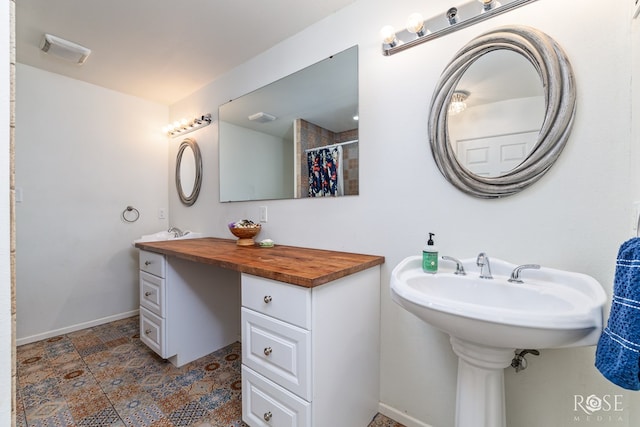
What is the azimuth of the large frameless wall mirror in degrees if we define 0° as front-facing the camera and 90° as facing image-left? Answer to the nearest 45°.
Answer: approximately 45°

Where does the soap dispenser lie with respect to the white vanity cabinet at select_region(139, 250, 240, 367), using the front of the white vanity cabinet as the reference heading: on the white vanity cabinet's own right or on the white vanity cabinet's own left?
on the white vanity cabinet's own left

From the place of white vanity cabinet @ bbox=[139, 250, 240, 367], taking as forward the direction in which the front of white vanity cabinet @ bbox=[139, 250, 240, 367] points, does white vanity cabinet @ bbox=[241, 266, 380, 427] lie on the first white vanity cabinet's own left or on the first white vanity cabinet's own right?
on the first white vanity cabinet's own left

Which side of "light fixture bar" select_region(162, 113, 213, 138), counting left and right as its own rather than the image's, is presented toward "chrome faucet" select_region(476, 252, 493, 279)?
left

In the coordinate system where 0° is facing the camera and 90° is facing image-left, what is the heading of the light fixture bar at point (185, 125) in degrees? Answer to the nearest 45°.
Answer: approximately 45°

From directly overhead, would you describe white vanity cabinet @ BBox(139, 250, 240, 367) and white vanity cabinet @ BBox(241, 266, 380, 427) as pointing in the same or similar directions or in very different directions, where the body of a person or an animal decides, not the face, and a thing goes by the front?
same or similar directions

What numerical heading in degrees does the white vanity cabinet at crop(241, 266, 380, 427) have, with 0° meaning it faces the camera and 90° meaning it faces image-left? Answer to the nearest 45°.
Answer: approximately 45°

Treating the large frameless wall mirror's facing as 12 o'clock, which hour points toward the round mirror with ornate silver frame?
The round mirror with ornate silver frame is roughly at 9 o'clock from the large frameless wall mirror.

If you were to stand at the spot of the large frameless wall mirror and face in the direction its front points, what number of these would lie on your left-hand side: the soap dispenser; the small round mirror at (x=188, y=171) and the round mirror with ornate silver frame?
2

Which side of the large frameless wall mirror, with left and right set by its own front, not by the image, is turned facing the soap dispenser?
left

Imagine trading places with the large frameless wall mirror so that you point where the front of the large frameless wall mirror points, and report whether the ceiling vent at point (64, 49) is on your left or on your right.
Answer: on your right

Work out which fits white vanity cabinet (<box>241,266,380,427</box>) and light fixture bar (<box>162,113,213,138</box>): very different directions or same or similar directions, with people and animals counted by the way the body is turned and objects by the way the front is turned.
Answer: same or similar directions

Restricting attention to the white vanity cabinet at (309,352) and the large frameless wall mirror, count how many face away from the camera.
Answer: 0

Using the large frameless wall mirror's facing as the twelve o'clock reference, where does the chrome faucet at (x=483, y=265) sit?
The chrome faucet is roughly at 9 o'clock from the large frameless wall mirror.
